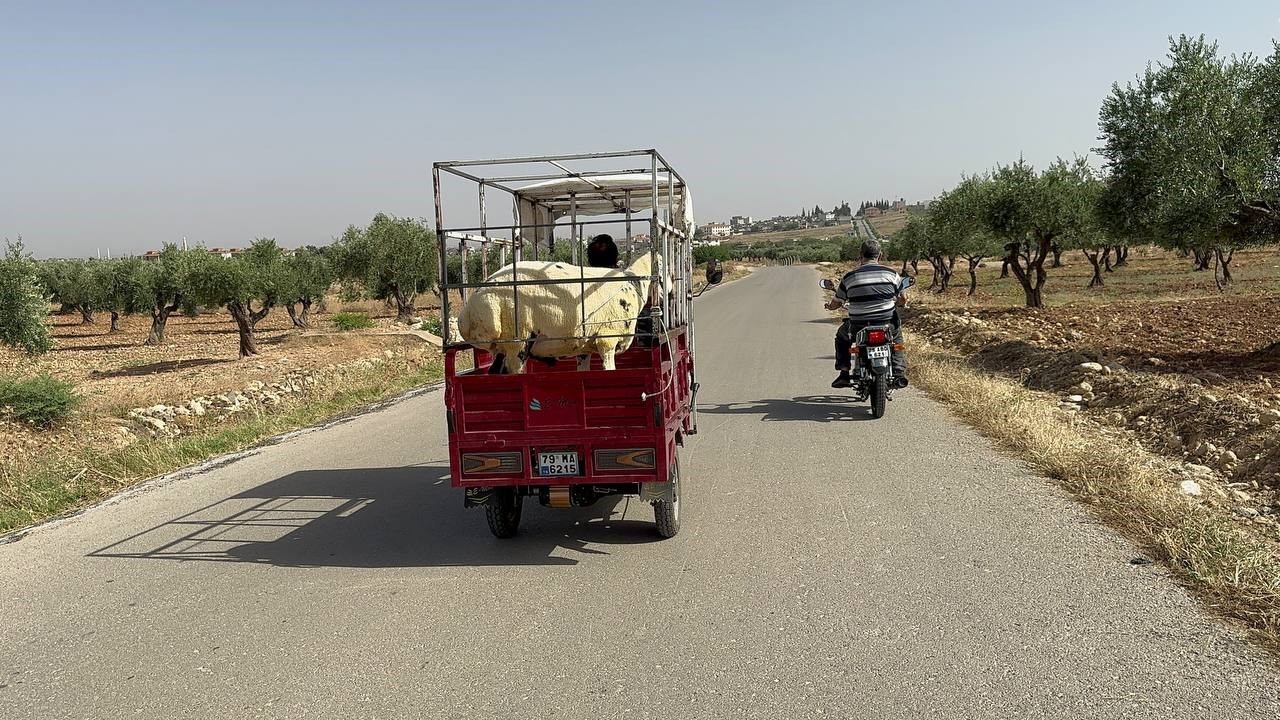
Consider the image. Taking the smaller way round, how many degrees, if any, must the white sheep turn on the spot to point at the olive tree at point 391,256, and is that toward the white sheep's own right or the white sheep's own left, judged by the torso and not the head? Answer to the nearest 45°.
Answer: approximately 90° to the white sheep's own left

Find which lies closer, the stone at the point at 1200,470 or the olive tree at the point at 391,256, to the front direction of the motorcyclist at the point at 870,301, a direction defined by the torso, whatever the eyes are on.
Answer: the olive tree

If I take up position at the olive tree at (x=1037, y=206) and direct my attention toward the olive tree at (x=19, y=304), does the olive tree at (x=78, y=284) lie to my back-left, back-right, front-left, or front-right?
front-right

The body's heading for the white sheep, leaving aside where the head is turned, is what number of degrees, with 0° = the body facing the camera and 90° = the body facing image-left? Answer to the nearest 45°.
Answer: approximately 270°

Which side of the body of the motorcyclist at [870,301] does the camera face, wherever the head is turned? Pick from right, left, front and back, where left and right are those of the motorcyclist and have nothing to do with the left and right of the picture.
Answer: back

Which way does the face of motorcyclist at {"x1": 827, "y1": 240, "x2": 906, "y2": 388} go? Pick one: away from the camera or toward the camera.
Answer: away from the camera

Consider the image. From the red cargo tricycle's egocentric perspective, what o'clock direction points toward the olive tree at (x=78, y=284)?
The olive tree is roughly at 11 o'clock from the red cargo tricycle.

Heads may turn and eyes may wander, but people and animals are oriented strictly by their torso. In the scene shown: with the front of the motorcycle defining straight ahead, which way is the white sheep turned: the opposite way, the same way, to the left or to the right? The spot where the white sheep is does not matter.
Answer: to the right

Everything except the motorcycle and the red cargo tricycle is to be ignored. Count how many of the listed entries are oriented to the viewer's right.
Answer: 0

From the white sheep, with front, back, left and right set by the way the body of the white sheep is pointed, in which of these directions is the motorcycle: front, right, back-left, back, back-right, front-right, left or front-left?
front-left

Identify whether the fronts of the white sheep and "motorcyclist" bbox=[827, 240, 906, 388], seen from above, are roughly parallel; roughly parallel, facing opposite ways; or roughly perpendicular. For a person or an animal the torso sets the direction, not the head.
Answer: roughly perpendicular

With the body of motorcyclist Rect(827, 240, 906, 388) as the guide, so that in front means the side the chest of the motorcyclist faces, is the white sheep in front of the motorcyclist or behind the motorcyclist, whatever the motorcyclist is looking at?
behind

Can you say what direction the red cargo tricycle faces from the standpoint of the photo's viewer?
facing away from the viewer

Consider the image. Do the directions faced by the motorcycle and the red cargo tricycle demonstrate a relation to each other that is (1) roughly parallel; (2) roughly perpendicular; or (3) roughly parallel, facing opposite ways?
roughly parallel

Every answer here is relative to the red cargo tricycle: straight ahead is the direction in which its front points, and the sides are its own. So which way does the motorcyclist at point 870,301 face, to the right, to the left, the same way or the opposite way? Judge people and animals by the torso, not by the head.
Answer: the same way

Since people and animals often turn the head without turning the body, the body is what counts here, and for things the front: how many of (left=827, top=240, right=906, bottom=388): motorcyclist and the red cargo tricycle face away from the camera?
2

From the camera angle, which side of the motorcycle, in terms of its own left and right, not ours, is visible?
back

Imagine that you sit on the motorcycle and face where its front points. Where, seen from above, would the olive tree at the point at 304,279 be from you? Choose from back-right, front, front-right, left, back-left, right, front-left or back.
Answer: front-left
